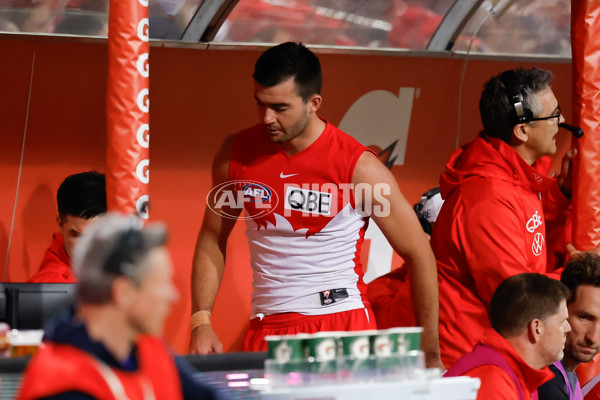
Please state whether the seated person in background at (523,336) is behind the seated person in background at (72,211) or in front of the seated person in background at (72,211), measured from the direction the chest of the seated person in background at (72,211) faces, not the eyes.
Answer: in front

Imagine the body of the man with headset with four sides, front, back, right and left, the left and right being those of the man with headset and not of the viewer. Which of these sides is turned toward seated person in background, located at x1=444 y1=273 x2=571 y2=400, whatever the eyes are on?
right

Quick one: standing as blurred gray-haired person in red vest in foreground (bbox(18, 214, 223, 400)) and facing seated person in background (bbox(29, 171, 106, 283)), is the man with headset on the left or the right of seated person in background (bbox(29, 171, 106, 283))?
right

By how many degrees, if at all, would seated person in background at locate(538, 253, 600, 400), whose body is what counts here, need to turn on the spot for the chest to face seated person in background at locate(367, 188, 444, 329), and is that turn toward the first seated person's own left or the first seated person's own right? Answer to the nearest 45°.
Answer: approximately 135° to the first seated person's own right

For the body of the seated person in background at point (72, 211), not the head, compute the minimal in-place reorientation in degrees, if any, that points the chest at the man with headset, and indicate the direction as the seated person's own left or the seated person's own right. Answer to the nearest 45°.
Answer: approximately 45° to the seated person's own left

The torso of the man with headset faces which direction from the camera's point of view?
to the viewer's right

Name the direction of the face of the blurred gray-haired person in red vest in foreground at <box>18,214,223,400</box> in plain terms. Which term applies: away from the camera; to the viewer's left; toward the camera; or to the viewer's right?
to the viewer's right

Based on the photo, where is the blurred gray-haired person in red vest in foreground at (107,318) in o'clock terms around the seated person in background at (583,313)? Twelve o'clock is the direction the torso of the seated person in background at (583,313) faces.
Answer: the blurred gray-haired person in red vest in foreground at (107,318) is roughly at 2 o'clock from the seated person in background at (583,313).

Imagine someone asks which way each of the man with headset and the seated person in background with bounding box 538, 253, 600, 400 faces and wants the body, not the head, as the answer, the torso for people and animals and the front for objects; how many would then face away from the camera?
0

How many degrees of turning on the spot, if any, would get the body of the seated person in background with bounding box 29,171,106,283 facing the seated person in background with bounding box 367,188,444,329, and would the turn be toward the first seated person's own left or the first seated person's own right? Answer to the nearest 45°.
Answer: approximately 45° to the first seated person's own left

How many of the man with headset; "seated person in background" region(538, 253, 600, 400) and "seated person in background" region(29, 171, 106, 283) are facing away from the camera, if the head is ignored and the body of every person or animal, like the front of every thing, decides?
0

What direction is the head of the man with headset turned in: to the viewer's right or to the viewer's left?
to the viewer's right

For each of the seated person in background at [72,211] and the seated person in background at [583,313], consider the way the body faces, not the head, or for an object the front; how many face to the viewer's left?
0
